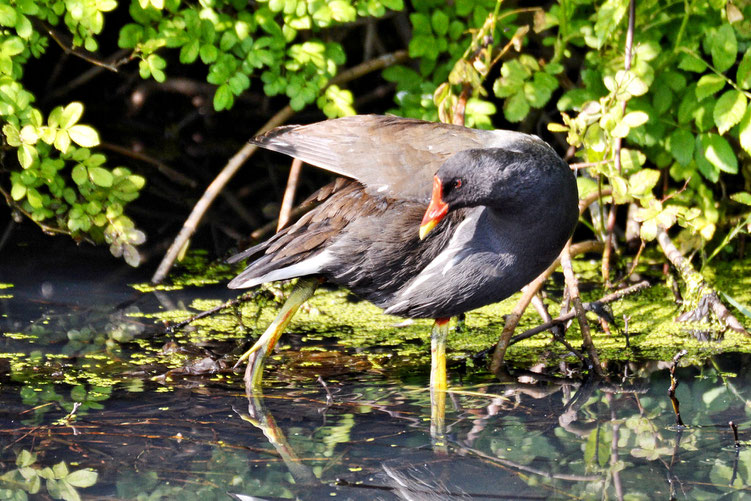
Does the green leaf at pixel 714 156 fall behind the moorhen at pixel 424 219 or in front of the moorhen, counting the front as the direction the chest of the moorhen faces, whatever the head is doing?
in front

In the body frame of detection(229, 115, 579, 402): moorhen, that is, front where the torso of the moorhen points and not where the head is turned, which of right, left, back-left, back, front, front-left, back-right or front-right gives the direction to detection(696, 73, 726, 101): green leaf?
front-left

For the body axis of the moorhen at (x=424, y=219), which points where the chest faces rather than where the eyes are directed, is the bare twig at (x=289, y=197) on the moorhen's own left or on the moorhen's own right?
on the moorhen's own left

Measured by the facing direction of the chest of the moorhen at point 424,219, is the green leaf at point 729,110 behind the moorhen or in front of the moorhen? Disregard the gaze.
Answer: in front

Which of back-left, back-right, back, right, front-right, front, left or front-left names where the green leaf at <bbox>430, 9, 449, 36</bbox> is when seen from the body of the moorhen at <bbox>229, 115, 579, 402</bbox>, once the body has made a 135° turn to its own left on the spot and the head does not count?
front-right

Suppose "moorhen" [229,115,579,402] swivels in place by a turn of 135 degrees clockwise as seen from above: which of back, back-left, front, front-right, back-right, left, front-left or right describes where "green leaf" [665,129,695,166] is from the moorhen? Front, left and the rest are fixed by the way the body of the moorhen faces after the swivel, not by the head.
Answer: back

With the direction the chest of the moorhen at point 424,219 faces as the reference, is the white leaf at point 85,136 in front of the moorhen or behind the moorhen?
behind

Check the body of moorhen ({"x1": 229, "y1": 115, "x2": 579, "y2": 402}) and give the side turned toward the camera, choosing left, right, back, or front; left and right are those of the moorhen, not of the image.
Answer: right

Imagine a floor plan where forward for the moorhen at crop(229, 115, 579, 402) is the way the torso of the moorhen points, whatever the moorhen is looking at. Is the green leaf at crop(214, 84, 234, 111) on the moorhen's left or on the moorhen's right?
on the moorhen's left
